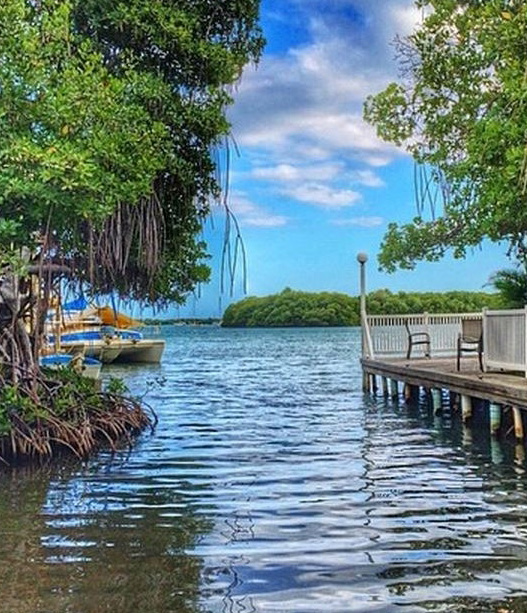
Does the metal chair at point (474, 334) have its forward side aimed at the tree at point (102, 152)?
no
